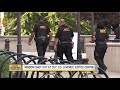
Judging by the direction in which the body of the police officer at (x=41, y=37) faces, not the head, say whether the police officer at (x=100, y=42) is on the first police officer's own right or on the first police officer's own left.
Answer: on the first police officer's own right

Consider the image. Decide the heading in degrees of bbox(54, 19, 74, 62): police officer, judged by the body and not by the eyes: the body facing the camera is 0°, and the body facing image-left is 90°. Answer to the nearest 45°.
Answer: approximately 135°

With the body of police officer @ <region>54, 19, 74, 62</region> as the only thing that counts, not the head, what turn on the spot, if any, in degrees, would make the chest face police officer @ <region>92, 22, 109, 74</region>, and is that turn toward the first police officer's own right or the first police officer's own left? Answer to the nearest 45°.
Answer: approximately 135° to the first police officer's own right

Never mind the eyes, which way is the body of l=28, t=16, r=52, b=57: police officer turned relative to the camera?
away from the camera

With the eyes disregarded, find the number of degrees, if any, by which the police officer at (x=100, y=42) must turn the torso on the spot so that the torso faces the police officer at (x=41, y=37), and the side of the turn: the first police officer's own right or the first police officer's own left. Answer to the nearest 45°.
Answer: approximately 45° to the first police officer's own left

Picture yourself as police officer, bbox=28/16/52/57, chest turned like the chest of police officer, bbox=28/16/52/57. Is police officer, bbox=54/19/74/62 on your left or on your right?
on your right

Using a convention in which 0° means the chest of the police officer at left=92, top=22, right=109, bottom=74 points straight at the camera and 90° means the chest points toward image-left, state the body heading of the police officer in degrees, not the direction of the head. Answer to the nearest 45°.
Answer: approximately 135°
